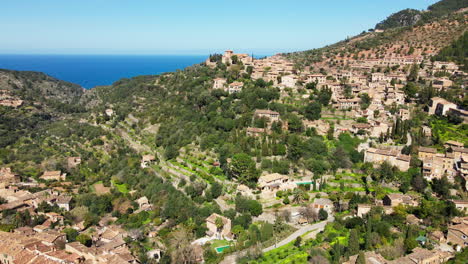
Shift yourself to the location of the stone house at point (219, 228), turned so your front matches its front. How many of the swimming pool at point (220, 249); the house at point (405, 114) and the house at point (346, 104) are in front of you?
1

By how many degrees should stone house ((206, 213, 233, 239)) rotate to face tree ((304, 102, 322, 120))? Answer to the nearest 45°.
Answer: approximately 135° to its left

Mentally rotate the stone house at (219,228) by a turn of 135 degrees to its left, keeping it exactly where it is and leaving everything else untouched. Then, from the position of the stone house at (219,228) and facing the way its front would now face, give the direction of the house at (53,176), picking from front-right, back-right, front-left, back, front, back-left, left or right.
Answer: left

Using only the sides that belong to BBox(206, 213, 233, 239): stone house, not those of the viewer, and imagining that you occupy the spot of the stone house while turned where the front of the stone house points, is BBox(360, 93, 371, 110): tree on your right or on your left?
on your left

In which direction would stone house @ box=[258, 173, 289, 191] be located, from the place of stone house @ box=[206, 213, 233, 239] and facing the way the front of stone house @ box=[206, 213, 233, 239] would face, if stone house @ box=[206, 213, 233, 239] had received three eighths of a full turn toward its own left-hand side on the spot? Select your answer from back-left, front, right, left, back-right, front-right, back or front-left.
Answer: front

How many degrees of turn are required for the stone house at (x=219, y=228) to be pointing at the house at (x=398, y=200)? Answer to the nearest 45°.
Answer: approximately 90° to its left

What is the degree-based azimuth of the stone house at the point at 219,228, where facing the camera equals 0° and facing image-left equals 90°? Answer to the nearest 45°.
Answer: approximately 0°

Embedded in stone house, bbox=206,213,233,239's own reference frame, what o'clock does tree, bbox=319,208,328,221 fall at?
The tree is roughly at 9 o'clock from the stone house.

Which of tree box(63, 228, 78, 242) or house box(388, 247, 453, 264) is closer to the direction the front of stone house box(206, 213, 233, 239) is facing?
the house

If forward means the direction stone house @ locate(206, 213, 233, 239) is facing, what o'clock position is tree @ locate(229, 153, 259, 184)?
The tree is roughly at 7 o'clock from the stone house.

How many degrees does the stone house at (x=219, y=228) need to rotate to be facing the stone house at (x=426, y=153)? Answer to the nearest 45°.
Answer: approximately 90° to its left

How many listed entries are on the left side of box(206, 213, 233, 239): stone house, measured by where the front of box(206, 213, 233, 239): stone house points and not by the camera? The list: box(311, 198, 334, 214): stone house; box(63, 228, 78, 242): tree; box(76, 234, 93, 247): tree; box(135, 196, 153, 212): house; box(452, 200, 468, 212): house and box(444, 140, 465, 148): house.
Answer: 3

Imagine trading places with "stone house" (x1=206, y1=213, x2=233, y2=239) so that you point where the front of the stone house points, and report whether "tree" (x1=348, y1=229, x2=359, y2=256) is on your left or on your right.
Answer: on your left
